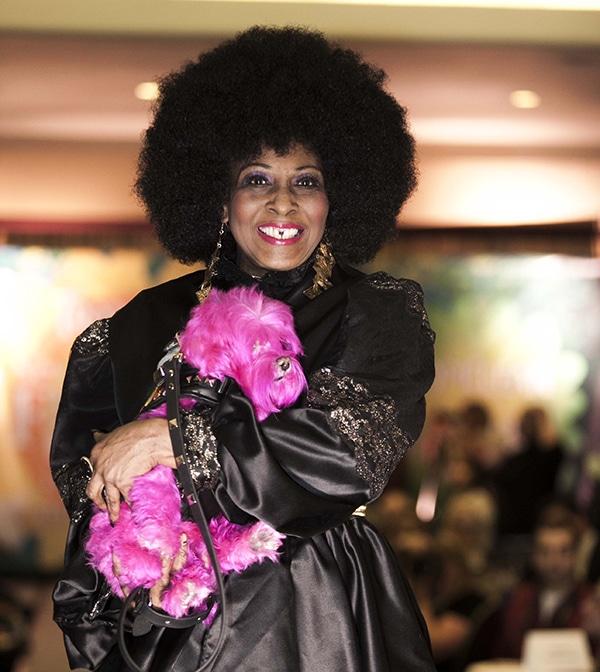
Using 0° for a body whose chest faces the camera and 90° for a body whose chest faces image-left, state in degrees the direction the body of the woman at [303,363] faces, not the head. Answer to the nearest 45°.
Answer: approximately 0°

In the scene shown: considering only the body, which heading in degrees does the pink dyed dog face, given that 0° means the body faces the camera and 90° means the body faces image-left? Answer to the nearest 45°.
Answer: approximately 315°
